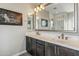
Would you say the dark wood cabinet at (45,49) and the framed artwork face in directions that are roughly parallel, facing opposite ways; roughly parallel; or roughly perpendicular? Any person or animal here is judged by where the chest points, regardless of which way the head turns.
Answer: roughly perpendicular

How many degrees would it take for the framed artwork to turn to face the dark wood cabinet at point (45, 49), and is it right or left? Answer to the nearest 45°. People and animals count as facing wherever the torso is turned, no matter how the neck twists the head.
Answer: approximately 45° to its left

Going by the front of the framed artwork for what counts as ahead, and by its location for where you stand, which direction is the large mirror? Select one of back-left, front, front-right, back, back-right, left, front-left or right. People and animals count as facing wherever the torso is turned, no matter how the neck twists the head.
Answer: front-left

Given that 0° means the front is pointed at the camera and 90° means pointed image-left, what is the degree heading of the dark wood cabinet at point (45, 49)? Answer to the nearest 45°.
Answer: approximately 45°

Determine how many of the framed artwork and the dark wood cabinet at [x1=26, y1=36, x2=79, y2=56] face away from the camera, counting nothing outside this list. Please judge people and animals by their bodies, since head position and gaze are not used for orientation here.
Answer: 0
